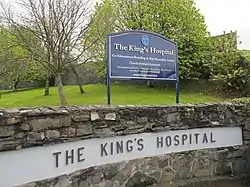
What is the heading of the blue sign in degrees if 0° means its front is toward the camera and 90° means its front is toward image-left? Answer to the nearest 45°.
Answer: approximately 315°

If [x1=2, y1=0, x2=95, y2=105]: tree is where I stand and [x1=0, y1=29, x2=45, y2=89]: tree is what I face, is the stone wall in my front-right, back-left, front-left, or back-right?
back-left

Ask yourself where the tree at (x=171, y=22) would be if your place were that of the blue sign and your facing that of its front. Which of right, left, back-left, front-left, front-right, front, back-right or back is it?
back-left

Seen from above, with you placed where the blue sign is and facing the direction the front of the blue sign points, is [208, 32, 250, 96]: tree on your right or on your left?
on your left
